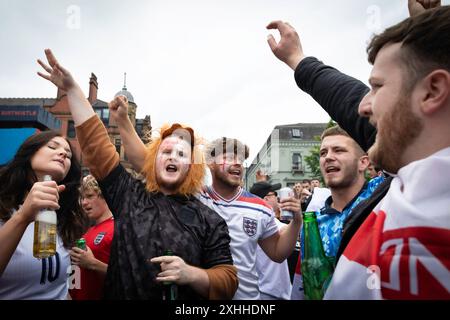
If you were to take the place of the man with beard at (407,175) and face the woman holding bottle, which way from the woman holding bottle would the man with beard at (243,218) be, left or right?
right

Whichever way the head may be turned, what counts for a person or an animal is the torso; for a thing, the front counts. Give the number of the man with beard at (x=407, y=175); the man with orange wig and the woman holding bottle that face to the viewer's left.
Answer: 1

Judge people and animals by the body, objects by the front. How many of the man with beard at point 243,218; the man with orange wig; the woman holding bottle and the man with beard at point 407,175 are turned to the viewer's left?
1

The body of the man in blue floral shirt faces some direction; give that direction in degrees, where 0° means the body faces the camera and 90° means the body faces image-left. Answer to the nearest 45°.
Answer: approximately 45°

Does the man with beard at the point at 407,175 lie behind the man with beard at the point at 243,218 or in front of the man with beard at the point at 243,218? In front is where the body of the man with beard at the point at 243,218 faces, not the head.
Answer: in front

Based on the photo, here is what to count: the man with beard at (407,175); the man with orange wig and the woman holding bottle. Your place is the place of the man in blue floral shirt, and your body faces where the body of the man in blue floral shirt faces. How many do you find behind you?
0

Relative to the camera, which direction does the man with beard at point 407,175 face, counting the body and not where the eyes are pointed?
to the viewer's left

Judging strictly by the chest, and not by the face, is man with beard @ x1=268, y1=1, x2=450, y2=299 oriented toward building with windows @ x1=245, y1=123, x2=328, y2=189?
no

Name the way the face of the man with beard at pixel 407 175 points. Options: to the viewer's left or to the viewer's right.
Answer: to the viewer's left

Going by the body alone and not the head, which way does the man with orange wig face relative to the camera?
toward the camera

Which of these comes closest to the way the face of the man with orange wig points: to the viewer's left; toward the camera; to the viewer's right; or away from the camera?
toward the camera

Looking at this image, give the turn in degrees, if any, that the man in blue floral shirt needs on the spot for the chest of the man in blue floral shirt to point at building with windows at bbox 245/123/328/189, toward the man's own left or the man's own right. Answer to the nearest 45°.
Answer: approximately 135° to the man's own right
